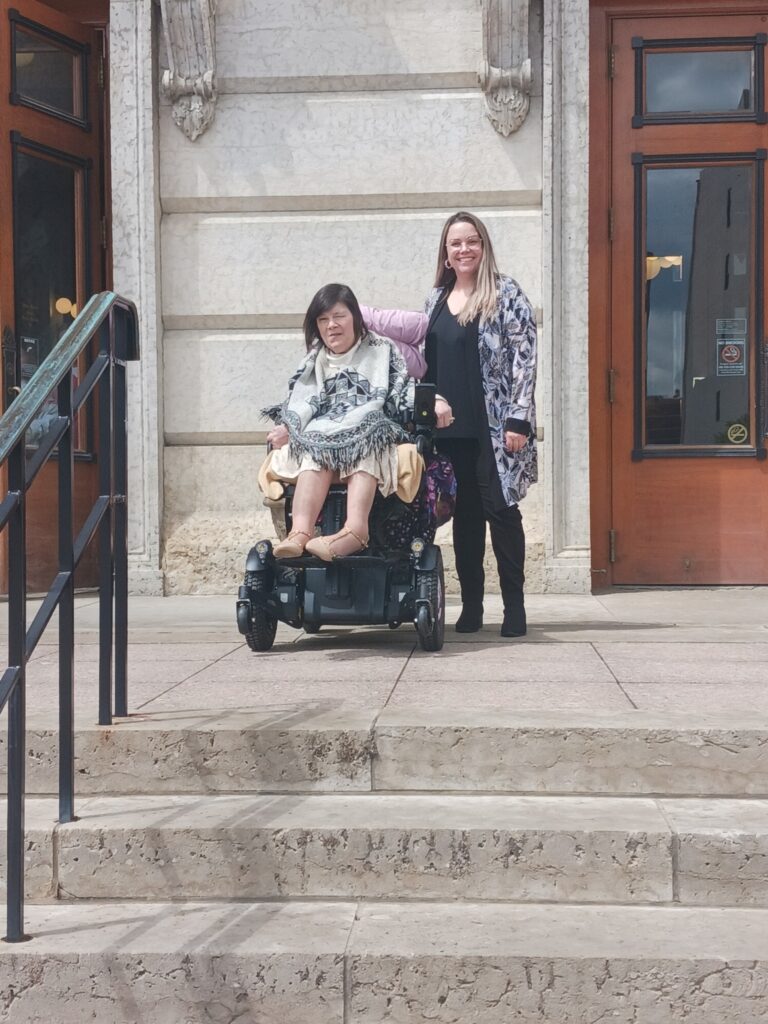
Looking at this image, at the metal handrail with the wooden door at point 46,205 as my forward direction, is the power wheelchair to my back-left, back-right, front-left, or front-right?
front-right

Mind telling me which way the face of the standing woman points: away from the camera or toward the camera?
toward the camera

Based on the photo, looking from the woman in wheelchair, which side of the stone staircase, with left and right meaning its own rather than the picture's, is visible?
back

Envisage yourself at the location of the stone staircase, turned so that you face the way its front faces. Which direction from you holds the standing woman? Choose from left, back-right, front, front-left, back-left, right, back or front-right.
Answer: back

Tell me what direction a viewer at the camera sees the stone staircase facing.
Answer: facing the viewer

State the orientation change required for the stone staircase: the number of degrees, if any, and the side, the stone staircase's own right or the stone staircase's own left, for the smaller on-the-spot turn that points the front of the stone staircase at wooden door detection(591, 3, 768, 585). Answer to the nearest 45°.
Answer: approximately 180°

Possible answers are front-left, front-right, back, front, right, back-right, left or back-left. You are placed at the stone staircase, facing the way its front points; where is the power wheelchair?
back

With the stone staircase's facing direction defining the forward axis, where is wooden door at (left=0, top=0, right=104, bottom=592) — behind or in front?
behind

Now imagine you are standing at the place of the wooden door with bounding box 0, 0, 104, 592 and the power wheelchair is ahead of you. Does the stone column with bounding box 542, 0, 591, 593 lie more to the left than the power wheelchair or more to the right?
left
